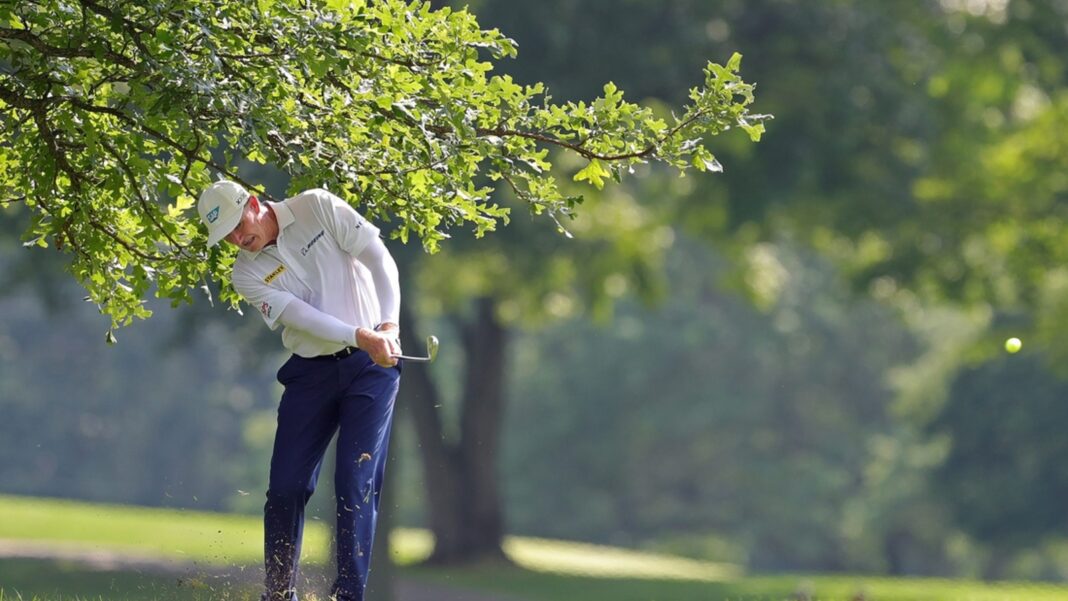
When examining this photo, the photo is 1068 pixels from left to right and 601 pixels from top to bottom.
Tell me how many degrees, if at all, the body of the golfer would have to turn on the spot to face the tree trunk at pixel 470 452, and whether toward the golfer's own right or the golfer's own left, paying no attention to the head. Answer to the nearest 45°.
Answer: approximately 180°

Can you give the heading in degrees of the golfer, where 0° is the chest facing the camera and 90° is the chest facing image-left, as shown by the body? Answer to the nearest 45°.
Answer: approximately 0°
